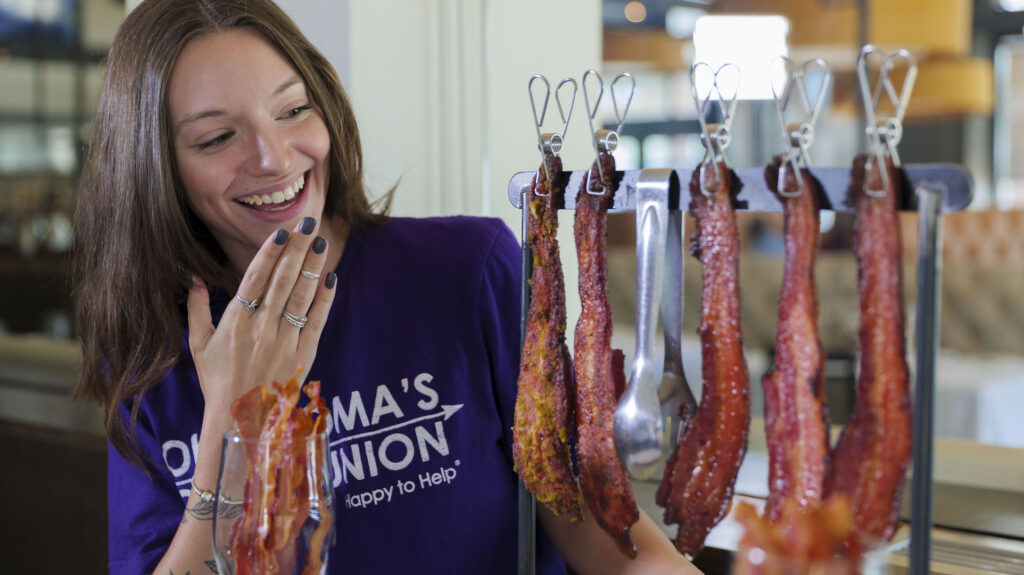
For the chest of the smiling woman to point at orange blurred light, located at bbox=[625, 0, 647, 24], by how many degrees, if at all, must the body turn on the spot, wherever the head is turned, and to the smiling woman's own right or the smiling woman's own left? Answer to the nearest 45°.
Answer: approximately 180°

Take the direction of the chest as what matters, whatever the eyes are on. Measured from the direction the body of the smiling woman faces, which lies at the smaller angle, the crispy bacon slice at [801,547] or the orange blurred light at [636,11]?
the crispy bacon slice

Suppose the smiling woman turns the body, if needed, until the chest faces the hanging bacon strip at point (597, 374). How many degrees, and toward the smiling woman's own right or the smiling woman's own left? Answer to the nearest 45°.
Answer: approximately 45° to the smiling woman's own left

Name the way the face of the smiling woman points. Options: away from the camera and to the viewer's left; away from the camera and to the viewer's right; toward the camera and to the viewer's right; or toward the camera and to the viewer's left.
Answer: toward the camera and to the viewer's right

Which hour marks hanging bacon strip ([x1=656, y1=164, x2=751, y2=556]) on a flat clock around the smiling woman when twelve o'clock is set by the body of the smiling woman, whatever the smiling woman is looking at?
The hanging bacon strip is roughly at 11 o'clock from the smiling woman.

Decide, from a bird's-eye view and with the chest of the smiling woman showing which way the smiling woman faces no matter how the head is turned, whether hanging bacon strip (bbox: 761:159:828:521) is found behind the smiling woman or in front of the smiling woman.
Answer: in front

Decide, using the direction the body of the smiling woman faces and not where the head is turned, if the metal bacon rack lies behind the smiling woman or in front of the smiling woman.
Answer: in front

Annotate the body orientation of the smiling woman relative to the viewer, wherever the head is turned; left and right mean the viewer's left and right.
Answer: facing the viewer

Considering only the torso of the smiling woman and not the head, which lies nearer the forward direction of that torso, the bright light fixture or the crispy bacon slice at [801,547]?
the crispy bacon slice

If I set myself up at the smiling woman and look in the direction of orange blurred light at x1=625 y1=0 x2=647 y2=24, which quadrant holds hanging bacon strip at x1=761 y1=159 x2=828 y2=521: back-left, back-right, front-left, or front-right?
back-right

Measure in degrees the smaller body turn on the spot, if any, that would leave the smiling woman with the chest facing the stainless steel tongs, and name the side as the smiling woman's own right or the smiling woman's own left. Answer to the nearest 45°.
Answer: approximately 45° to the smiling woman's own left
